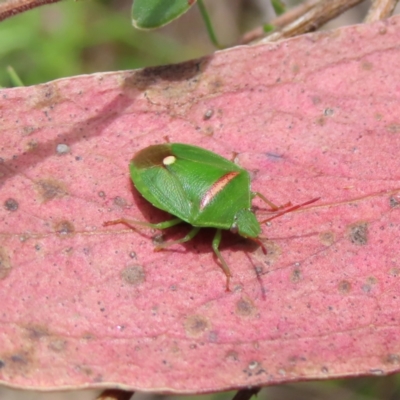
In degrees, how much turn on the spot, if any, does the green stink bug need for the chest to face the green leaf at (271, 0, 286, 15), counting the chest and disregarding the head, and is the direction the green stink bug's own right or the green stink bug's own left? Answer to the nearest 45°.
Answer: approximately 90° to the green stink bug's own left

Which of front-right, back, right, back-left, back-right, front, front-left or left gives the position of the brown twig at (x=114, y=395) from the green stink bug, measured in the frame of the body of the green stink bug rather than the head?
right

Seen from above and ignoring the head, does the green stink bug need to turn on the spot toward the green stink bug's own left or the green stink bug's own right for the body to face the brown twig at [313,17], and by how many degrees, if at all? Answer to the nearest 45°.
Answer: approximately 45° to the green stink bug's own left

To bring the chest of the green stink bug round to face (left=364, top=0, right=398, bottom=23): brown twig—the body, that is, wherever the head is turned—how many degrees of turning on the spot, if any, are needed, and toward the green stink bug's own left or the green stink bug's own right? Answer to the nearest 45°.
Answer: approximately 45° to the green stink bug's own left

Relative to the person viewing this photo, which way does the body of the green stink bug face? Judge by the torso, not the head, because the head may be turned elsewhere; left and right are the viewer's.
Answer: facing the viewer and to the right of the viewer

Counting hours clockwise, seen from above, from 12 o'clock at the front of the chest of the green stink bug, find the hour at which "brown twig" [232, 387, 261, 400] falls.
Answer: The brown twig is roughly at 2 o'clock from the green stink bug.

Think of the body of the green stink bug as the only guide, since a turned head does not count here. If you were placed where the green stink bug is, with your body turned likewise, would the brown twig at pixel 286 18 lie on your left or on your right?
on your left
